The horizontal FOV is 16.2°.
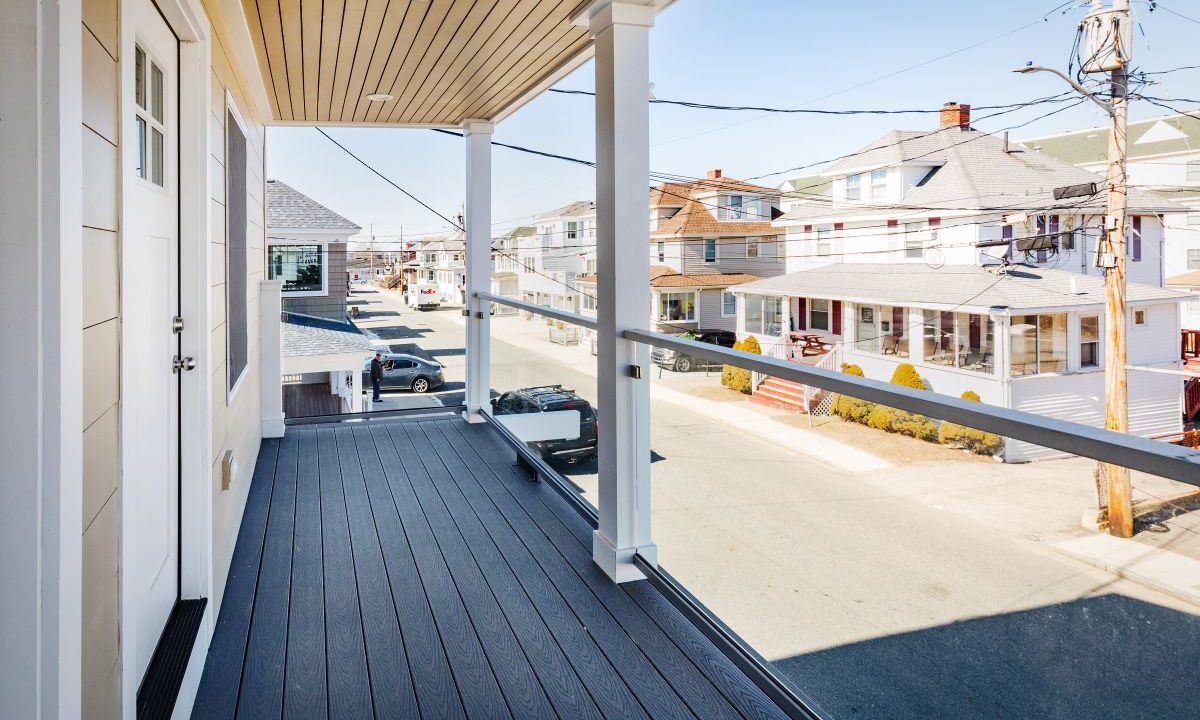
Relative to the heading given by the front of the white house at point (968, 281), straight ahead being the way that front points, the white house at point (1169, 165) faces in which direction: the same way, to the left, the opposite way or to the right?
the same way

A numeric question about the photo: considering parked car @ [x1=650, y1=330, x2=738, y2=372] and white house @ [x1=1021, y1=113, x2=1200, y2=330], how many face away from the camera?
0

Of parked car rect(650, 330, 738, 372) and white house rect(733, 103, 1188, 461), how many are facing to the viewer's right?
0

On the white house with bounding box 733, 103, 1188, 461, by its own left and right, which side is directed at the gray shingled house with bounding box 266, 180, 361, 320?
front

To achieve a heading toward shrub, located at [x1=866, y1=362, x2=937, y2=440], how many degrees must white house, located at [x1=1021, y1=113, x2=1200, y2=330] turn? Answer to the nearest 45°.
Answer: approximately 45° to its left

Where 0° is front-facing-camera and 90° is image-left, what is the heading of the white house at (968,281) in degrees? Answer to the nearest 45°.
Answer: approximately 45°

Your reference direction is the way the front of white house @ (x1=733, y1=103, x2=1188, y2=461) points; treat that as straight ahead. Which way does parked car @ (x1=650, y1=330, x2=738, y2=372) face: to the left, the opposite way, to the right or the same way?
the same way

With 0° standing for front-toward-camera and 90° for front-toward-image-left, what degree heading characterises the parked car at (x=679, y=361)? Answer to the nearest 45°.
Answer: approximately 45°

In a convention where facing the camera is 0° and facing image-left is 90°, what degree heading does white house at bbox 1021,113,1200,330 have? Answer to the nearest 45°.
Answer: approximately 45°
